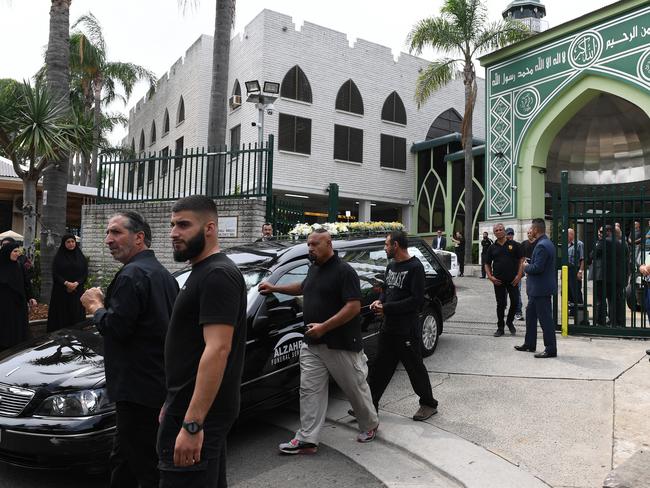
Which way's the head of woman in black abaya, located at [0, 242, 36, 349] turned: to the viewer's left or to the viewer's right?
to the viewer's right

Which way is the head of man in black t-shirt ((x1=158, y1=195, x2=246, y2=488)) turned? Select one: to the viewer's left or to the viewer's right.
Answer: to the viewer's left

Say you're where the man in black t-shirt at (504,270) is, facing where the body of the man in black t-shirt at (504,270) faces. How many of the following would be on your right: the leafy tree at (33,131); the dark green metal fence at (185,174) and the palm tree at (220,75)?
3

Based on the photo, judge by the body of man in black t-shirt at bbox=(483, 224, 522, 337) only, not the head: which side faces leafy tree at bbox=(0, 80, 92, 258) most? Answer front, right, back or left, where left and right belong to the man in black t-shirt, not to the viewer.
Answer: right

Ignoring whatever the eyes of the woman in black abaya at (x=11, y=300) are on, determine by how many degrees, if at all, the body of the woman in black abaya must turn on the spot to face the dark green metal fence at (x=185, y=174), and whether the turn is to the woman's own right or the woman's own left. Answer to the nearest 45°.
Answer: approximately 90° to the woman's own left

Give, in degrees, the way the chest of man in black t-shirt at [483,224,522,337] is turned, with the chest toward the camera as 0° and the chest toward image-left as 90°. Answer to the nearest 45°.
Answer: approximately 0°

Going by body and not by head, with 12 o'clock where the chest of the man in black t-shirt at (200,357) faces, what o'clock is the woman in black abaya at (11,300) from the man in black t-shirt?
The woman in black abaya is roughly at 2 o'clock from the man in black t-shirt.

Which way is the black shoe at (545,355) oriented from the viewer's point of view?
to the viewer's left

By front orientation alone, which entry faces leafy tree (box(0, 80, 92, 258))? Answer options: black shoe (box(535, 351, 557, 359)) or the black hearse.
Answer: the black shoe
